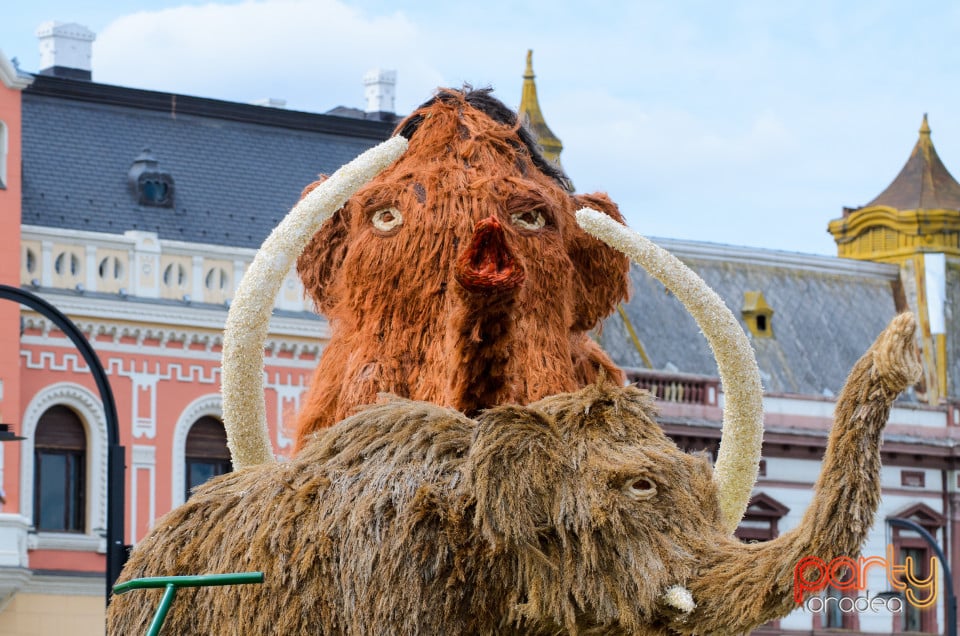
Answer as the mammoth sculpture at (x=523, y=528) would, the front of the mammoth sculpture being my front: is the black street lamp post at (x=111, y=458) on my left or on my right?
on my left

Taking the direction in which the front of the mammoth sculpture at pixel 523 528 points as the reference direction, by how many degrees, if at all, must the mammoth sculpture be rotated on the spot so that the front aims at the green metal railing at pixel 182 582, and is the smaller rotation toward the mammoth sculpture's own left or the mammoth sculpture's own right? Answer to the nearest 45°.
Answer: approximately 180°

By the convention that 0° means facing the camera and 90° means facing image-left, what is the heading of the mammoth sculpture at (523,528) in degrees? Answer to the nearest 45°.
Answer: approximately 270°
